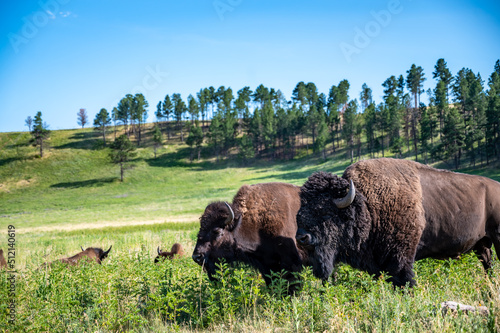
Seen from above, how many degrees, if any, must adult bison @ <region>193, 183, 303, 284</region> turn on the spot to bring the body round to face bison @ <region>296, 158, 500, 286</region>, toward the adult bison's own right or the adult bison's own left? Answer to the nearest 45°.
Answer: approximately 135° to the adult bison's own left

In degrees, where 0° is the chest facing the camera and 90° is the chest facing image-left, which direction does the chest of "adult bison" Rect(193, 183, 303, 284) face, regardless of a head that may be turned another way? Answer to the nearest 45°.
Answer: approximately 90°

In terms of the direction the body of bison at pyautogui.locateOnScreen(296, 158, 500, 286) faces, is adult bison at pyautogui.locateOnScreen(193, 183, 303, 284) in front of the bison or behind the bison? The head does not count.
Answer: in front

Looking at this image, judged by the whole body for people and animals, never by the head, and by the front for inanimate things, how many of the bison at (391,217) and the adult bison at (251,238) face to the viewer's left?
2

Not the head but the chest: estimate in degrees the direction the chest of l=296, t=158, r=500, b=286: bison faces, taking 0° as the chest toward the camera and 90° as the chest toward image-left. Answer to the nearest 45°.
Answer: approximately 90°
